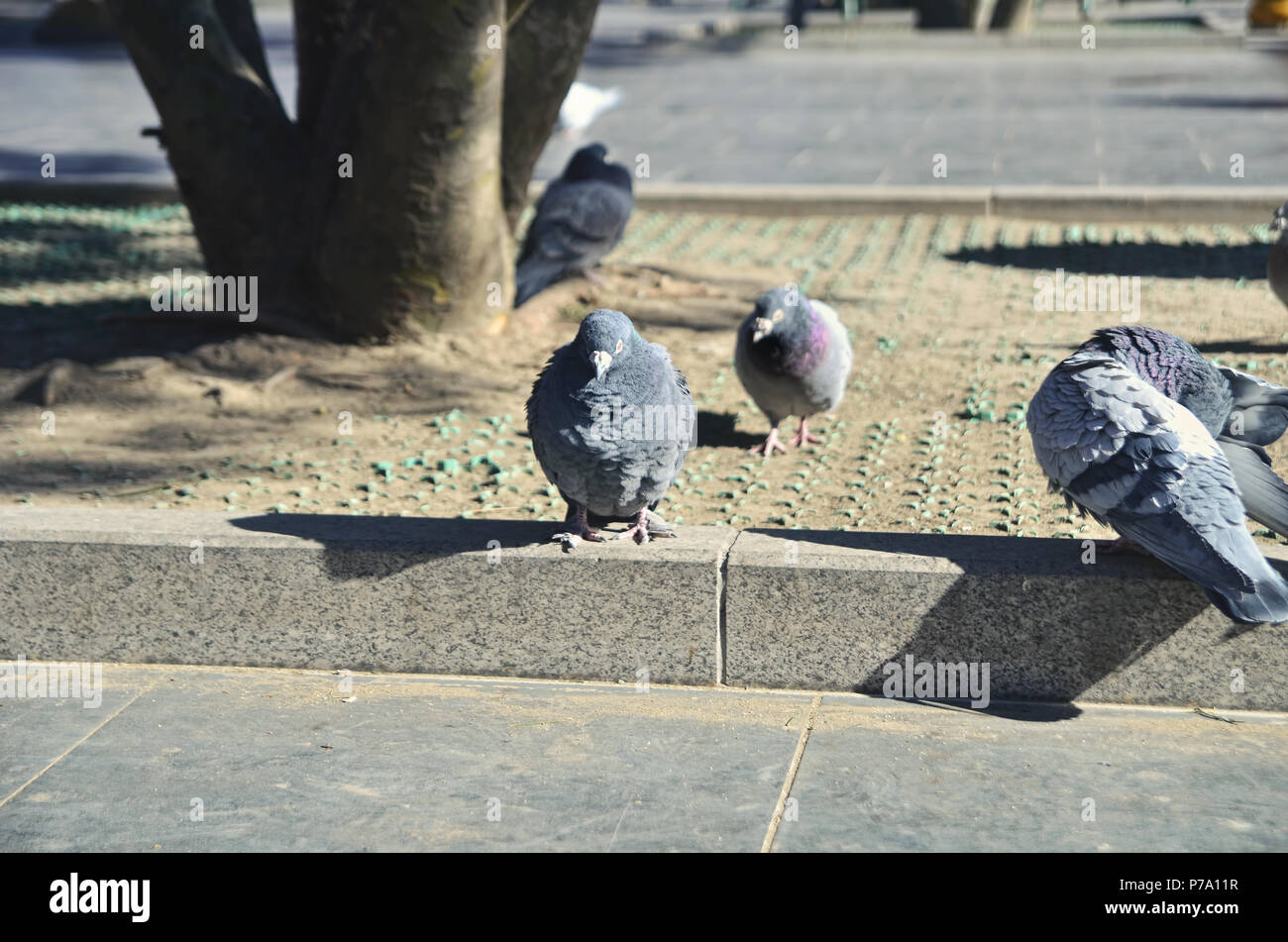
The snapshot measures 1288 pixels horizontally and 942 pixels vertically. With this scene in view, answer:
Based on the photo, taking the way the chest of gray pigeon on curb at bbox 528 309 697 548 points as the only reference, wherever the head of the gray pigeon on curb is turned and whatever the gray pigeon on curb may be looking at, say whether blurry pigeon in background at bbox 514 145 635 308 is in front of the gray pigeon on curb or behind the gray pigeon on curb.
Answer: behind

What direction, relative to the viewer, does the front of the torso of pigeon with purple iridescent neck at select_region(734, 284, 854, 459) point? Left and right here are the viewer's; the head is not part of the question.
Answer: facing the viewer and to the left of the viewer

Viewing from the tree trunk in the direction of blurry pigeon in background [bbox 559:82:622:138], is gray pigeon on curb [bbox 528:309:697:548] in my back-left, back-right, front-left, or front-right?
back-right

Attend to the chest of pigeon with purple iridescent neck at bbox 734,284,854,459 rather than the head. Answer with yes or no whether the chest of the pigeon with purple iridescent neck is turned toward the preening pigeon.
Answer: no

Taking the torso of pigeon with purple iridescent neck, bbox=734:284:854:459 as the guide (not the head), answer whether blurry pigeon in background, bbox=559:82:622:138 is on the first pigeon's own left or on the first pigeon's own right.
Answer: on the first pigeon's own right

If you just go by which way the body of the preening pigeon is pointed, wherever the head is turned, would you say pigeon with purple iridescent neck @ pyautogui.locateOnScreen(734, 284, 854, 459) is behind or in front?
in front

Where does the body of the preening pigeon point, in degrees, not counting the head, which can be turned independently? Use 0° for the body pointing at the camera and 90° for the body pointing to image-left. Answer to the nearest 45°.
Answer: approximately 135°

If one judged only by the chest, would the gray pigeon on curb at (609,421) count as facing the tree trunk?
no

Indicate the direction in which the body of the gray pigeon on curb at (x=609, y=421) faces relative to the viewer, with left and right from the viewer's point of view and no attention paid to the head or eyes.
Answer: facing the viewer
